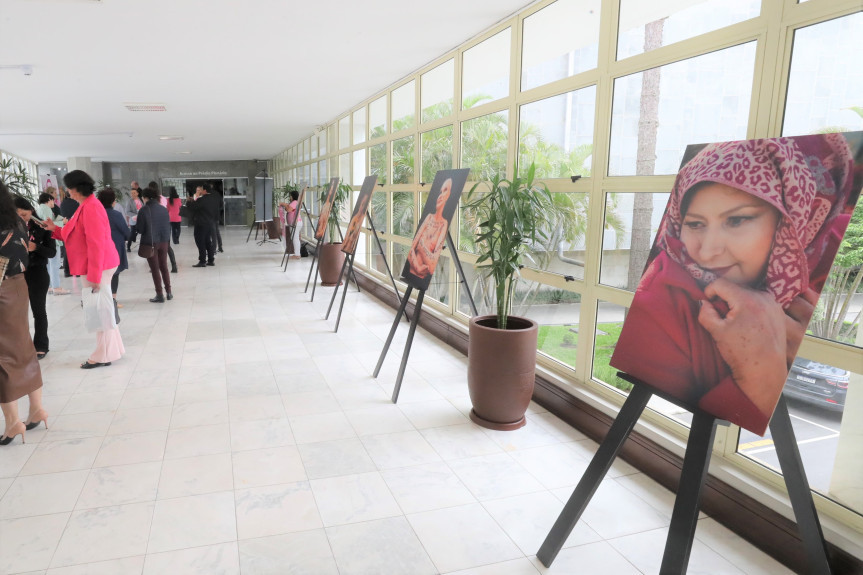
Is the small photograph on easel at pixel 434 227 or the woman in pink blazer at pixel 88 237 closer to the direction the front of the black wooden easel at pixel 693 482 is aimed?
the woman in pink blazer

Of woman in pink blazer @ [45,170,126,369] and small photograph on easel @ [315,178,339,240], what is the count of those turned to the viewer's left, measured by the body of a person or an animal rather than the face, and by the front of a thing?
2

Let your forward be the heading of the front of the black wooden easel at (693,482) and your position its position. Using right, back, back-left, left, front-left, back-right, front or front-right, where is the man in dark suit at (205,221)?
right

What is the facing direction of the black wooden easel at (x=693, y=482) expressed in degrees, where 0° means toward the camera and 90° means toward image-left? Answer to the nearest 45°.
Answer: approximately 45°

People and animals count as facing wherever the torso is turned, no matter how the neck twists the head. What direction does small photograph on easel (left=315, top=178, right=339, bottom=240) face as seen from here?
to the viewer's left

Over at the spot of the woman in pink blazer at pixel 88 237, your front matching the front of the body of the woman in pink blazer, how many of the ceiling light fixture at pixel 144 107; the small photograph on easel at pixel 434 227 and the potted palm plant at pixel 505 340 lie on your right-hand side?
1

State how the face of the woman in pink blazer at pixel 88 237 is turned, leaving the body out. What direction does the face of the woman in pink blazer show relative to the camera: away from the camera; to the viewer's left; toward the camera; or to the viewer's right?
to the viewer's left

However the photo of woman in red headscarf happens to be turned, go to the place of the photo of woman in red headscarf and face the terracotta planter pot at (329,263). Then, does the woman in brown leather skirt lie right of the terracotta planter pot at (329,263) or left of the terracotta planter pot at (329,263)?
left

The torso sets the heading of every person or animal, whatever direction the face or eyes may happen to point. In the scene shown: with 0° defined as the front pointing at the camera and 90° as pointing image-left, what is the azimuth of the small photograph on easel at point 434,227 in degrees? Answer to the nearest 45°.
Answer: approximately 45°

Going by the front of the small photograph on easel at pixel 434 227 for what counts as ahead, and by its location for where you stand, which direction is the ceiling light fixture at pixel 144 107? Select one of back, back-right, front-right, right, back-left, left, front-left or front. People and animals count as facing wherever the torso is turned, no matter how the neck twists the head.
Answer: right

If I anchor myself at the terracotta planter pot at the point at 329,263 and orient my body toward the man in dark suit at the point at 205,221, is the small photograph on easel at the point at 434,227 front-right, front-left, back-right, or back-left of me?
back-left

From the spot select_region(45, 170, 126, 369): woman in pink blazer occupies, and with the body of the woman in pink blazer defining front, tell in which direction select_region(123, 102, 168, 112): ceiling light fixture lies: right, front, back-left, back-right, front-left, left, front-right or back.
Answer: right
